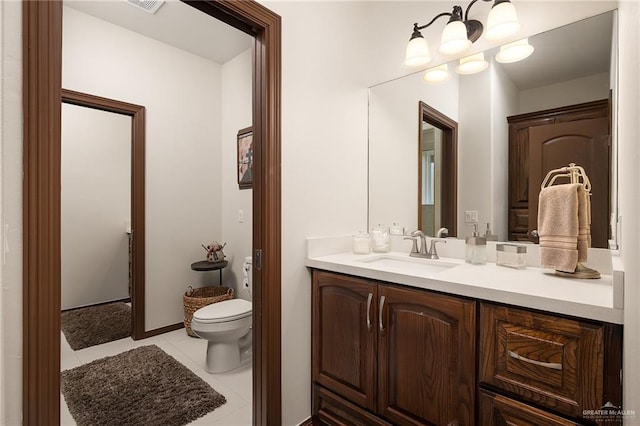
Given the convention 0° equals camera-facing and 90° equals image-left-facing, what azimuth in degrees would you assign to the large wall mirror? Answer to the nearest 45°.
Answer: approximately 45°

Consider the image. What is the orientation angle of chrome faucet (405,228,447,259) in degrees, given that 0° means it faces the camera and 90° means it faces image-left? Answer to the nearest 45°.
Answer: approximately 45°

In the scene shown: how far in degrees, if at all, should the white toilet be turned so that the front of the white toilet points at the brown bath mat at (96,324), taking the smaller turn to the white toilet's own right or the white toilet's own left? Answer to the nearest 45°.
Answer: approximately 90° to the white toilet's own right

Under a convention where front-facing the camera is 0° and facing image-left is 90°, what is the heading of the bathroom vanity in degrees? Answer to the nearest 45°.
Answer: approximately 45°
